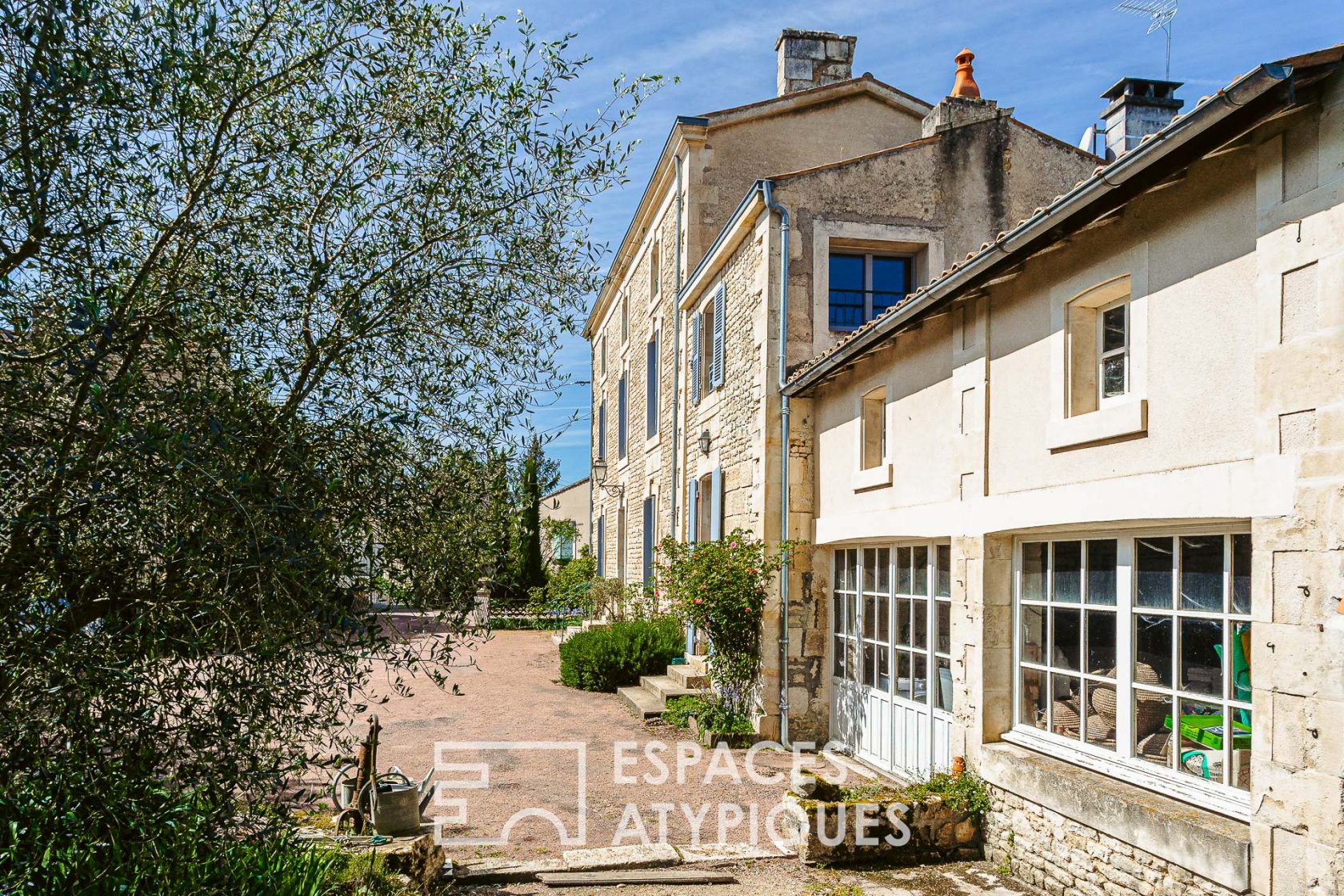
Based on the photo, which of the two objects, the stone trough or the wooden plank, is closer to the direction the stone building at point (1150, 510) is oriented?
the wooden plank

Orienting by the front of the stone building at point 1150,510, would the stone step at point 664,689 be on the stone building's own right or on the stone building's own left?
on the stone building's own right

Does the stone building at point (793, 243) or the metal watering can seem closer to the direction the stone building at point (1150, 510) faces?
the metal watering can

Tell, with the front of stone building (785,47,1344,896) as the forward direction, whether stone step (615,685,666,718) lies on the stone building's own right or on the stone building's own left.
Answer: on the stone building's own right

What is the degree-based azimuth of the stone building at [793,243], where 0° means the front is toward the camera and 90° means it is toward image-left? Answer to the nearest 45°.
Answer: approximately 90°
